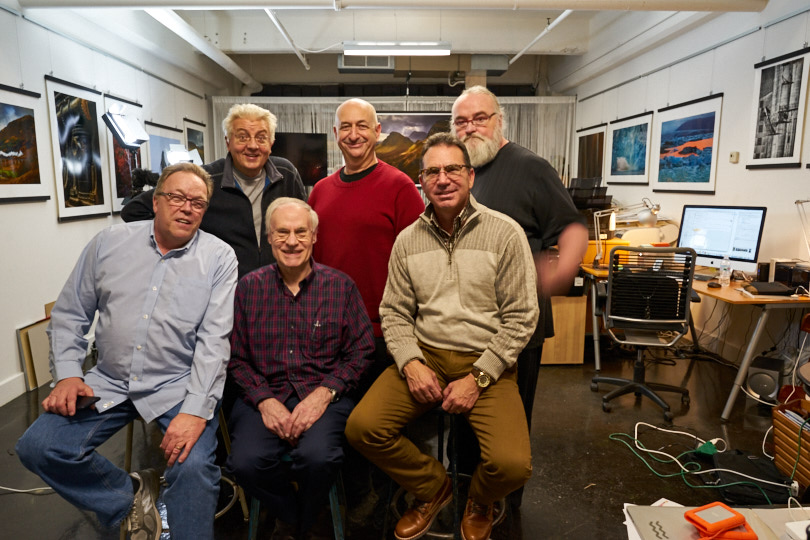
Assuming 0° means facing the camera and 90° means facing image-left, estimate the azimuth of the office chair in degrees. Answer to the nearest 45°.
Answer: approximately 180°

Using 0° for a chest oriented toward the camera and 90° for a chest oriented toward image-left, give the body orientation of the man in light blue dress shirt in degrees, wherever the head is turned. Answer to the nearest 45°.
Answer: approximately 0°

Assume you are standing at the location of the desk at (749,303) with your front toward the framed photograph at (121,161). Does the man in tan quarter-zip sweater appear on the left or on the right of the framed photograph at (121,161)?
left

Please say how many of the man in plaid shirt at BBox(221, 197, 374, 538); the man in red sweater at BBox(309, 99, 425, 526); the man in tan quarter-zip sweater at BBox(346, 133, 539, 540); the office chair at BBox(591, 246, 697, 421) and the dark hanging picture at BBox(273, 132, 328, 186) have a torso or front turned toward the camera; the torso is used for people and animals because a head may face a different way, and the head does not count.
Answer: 4

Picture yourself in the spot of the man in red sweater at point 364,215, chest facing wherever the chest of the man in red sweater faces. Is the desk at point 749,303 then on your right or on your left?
on your left

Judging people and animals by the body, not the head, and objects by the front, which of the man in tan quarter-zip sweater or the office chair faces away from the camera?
the office chair

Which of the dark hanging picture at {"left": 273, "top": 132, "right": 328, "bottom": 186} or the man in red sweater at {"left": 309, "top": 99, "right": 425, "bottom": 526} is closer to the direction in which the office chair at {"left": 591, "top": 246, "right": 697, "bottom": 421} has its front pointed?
the dark hanging picture

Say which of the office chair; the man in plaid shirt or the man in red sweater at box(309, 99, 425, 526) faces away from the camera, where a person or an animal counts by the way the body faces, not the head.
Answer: the office chair

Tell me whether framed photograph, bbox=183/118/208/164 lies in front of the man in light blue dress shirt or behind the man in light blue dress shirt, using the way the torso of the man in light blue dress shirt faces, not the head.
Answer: behind

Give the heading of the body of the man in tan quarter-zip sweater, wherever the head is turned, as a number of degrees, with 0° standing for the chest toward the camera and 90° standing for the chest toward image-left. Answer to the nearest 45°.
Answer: approximately 0°

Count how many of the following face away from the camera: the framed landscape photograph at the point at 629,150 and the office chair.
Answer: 1
